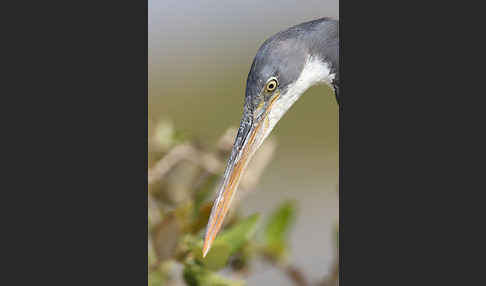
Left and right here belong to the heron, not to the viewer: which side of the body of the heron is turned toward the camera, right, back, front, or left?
left
